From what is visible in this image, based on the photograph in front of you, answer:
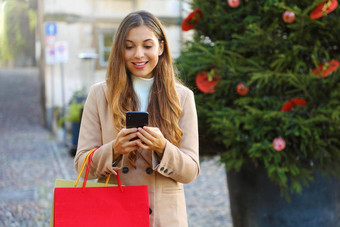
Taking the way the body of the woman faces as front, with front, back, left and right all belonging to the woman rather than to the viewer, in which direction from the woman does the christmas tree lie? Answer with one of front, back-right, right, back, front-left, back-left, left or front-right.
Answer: back-left

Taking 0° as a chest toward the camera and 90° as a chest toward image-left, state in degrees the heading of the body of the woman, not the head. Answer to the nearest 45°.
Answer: approximately 0°

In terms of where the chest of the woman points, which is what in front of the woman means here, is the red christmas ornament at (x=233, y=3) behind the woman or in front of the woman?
behind
